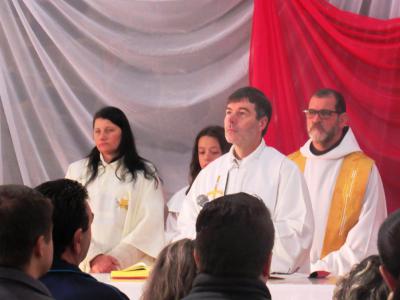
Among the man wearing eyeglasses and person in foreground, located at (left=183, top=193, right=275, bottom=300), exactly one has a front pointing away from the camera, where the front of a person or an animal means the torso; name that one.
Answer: the person in foreground

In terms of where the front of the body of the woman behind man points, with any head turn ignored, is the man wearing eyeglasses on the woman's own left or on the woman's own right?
on the woman's own left

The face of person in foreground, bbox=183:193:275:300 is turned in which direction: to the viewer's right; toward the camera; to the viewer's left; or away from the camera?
away from the camera

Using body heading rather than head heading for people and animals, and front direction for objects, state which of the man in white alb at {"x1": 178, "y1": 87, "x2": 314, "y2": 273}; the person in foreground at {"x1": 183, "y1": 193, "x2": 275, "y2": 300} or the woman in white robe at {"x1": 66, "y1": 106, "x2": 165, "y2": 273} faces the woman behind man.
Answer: the person in foreground

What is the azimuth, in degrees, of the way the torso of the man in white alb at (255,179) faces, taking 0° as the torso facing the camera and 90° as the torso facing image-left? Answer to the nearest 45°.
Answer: approximately 45°

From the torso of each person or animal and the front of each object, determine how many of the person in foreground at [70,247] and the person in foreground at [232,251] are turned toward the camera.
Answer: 0

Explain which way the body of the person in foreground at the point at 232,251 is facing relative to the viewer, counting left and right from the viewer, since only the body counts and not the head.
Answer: facing away from the viewer

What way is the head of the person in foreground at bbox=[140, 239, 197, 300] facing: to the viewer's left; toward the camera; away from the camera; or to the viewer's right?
away from the camera

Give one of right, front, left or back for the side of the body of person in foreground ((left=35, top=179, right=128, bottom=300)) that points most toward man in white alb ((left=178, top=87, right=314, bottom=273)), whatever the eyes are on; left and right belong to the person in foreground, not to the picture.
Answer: front

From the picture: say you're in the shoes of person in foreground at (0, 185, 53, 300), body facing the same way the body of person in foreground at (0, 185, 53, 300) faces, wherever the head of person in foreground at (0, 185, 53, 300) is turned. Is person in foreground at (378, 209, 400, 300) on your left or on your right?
on your right

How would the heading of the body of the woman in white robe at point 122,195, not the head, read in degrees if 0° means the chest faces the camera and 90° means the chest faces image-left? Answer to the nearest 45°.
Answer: approximately 45°

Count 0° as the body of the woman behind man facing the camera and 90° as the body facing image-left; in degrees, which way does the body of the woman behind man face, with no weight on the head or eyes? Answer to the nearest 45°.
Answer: approximately 0°

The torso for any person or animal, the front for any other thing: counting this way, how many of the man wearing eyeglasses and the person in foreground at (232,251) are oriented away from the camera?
1
